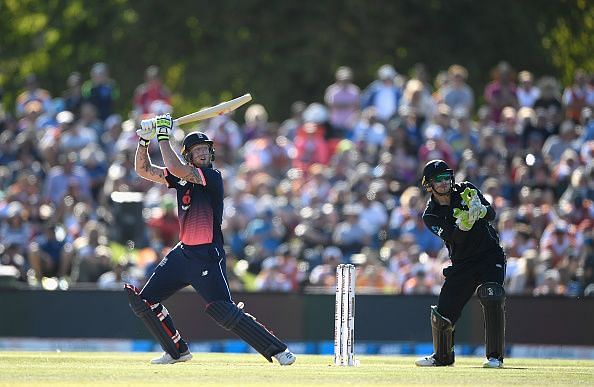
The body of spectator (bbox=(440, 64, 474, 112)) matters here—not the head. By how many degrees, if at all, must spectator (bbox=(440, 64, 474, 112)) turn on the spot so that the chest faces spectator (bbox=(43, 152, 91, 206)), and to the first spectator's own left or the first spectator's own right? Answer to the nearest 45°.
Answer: approximately 90° to the first spectator's own right

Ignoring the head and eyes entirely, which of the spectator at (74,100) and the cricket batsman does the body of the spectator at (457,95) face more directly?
the cricket batsman

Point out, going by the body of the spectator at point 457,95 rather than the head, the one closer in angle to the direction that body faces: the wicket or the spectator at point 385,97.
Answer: the wicket

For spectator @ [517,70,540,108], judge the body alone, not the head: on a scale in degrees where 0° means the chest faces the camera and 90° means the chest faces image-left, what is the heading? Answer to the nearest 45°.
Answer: approximately 0°

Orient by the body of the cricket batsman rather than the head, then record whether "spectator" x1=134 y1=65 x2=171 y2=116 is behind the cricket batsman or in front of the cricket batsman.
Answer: behind

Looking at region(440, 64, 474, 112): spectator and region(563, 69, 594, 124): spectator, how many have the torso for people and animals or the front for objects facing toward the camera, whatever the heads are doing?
2

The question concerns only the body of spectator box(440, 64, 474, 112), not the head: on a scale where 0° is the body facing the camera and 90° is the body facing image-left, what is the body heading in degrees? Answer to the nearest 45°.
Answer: approximately 0°

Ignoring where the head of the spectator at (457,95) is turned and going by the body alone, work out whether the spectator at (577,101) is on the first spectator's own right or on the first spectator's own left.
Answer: on the first spectator's own left

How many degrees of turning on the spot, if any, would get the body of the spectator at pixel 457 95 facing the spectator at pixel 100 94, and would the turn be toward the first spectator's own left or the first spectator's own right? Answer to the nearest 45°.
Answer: approximately 90° to the first spectator's own right
